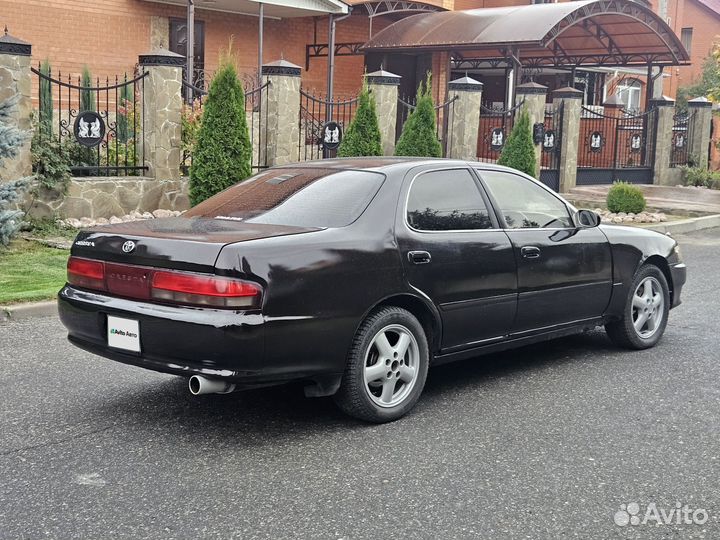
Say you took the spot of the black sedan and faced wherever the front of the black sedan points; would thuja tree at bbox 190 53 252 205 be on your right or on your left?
on your left

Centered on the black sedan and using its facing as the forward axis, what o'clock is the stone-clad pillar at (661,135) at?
The stone-clad pillar is roughly at 11 o'clock from the black sedan.

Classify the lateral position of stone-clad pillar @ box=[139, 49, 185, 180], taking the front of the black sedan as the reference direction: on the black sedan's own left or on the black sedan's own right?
on the black sedan's own left

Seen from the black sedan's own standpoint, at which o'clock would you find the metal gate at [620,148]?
The metal gate is roughly at 11 o'clock from the black sedan.

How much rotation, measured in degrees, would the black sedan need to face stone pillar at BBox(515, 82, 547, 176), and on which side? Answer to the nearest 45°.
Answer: approximately 45° to its left

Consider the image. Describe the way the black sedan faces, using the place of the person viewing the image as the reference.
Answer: facing away from the viewer and to the right of the viewer

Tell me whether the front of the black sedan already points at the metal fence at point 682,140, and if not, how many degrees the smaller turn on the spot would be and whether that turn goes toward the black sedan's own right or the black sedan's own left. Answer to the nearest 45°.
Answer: approximately 45° to the black sedan's own left

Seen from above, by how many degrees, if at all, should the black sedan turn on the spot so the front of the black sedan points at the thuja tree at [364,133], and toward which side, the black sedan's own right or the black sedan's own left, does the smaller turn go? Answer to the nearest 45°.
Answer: approximately 45° to the black sedan's own left

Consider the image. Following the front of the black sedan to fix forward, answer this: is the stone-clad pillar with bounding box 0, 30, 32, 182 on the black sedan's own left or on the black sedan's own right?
on the black sedan's own left

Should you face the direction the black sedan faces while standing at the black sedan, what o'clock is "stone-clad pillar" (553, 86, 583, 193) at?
The stone-clad pillar is roughly at 11 o'clock from the black sedan.

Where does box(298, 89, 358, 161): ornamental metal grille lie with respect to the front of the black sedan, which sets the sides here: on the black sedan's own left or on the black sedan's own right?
on the black sedan's own left

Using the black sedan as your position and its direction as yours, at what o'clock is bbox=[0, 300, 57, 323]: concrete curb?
The concrete curb is roughly at 9 o'clock from the black sedan.
